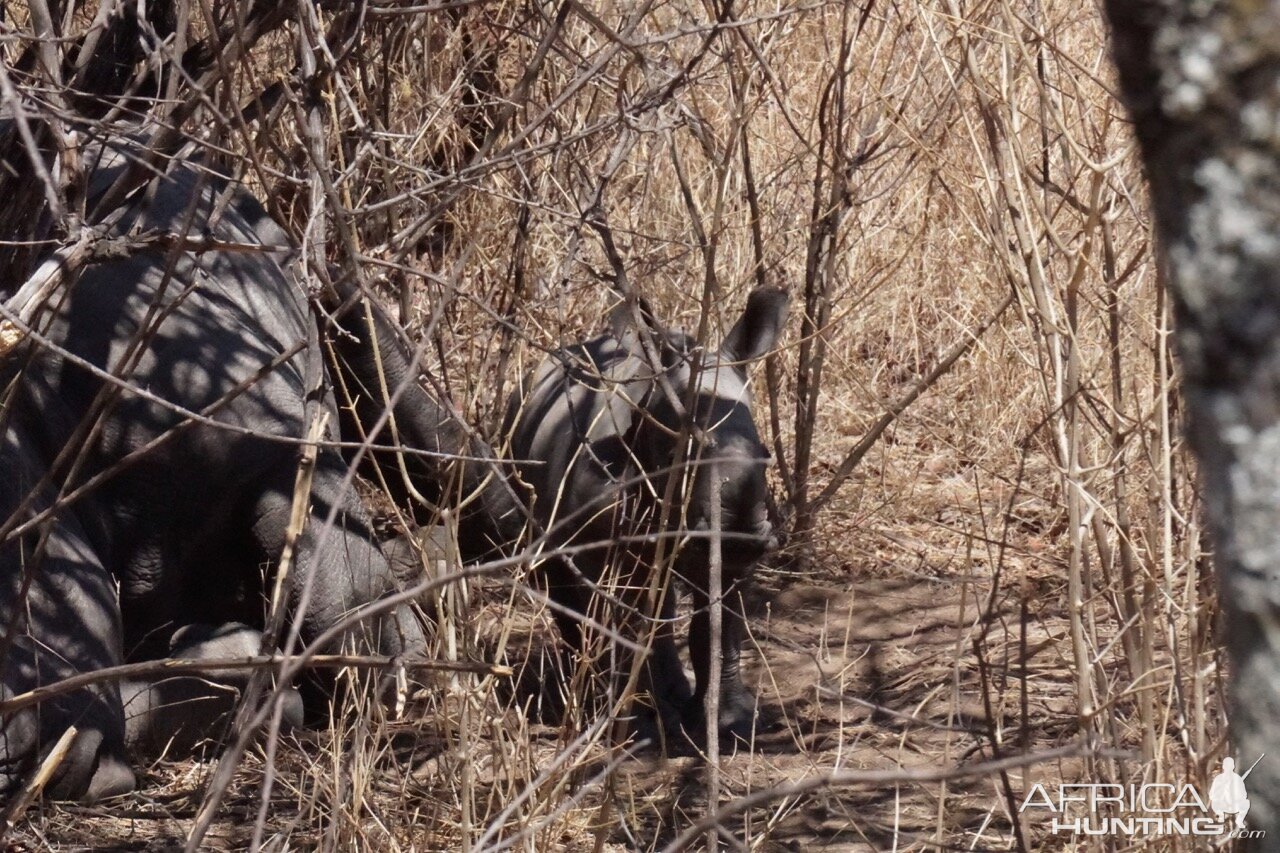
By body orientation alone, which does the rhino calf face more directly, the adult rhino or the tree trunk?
the tree trunk

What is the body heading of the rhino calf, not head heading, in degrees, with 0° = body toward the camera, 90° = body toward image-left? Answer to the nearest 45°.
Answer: approximately 315°

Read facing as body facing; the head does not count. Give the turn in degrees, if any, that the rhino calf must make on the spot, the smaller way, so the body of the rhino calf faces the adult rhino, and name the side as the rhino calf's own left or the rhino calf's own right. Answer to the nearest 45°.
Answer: approximately 135° to the rhino calf's own right

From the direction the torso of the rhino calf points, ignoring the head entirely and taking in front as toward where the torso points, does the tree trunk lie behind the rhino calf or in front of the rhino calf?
in front
